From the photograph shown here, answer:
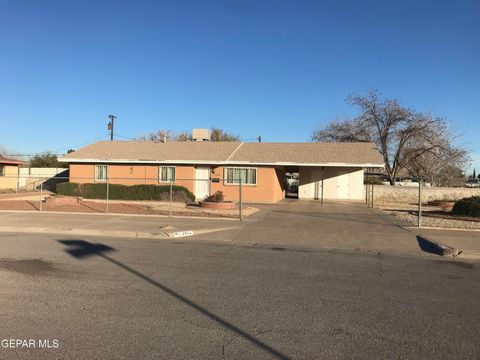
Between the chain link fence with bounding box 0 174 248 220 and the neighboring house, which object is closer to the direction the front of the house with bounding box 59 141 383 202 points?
the chain link fence

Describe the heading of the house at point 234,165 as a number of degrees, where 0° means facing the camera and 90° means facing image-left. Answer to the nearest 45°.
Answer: approximately 0°

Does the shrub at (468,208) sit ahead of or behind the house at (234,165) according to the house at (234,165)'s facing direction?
ahead

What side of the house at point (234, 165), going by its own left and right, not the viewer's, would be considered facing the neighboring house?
right

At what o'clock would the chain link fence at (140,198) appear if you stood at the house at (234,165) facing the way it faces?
The chain link fence is roughly at 2 o'clock from the house.

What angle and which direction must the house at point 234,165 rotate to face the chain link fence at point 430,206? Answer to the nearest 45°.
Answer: approximately 45° to its left
